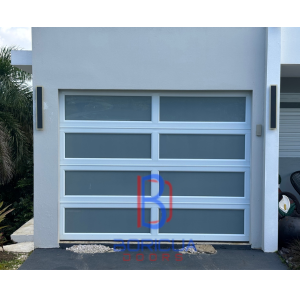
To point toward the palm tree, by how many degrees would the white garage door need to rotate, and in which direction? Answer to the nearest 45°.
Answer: approximately 135° to its right

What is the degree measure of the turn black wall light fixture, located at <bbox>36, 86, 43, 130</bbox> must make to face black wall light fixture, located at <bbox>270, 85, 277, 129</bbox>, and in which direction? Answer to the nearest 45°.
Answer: approximately 90° to its left

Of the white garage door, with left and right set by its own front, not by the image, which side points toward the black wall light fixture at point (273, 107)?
left

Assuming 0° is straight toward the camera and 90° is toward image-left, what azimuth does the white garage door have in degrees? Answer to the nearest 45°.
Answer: approximately 0°

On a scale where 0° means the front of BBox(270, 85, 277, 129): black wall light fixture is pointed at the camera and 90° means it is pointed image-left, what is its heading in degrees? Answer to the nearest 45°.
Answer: approximately 0°

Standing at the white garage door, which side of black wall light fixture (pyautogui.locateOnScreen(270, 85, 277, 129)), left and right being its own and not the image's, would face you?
right
